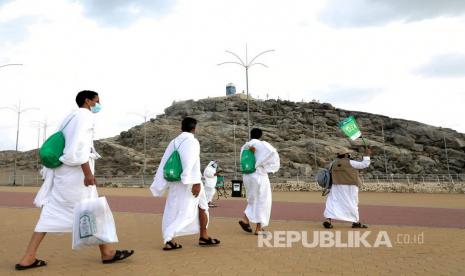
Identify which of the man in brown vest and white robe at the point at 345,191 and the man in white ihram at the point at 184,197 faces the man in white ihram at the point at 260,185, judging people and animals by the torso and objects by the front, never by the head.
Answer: the man in white ihram at the point at 184,197

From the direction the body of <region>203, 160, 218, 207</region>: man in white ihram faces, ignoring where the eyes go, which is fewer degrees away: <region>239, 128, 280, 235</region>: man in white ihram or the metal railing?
the metal railing

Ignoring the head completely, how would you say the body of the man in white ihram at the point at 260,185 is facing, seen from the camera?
away from the camera

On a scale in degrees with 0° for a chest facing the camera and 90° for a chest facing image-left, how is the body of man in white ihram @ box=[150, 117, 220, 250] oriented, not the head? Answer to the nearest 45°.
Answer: approximately 225°

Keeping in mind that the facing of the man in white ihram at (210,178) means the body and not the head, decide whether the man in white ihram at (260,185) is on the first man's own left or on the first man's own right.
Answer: on the first man's own right

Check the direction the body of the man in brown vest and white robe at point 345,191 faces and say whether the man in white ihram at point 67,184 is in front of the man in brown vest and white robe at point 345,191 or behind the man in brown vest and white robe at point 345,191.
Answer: behind

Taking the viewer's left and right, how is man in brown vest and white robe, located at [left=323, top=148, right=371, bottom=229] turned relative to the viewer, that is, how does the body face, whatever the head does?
facing away from the viewer and to the right of the viewer

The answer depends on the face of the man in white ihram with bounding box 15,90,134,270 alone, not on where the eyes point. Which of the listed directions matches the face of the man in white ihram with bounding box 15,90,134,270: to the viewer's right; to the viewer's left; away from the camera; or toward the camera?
to the viewer's right

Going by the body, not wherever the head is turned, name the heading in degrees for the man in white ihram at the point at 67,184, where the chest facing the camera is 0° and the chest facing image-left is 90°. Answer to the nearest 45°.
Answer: approximately 270°

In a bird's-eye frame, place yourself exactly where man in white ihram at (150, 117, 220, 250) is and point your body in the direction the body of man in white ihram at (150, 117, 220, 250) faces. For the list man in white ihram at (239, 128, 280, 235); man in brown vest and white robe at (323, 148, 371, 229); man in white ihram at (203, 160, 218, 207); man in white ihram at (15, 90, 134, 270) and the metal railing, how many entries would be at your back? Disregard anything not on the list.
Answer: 1
